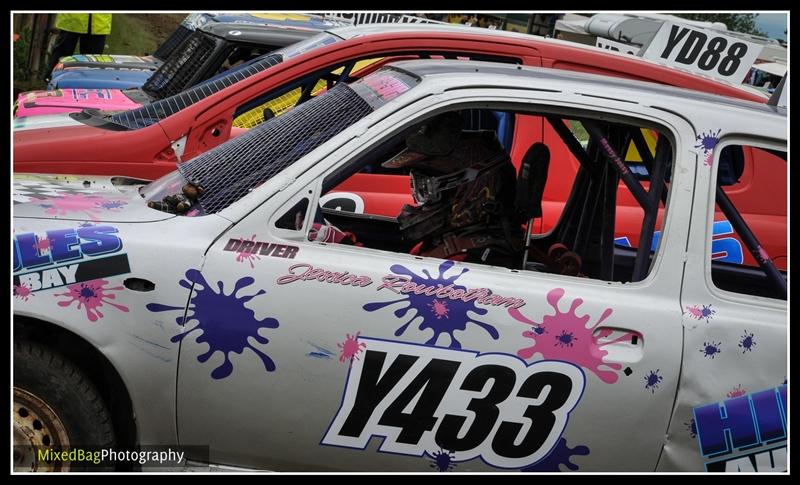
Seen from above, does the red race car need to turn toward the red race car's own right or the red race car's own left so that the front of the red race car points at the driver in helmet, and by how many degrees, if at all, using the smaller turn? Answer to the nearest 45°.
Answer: approximately 90° to the red race car's own left

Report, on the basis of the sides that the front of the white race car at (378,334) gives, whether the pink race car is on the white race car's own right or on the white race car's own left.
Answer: on the white race car's own right

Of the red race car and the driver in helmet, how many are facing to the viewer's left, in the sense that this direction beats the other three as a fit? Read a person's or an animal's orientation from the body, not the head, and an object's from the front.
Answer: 2

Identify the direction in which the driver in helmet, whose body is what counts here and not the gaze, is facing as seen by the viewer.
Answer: to the viewer's left

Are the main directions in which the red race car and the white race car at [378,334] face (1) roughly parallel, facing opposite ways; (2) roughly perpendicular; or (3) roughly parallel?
roughly parallel

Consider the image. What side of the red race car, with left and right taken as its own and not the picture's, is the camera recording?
left

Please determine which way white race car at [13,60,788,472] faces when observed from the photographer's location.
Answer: facing to the left of the viewer

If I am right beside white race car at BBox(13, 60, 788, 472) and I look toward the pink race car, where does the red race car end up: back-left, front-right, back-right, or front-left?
front-right

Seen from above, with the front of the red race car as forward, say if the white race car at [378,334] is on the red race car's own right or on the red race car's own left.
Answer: on the red race car's own left

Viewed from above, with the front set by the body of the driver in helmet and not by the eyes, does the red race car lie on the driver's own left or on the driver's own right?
on the driver's own right

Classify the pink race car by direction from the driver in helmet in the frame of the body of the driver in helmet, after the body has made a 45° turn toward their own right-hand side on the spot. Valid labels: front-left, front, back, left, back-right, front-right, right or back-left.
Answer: front

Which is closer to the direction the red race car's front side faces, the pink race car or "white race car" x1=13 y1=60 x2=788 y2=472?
the pink race car

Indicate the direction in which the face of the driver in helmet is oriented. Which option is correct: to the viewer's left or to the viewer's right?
to the viewer's left

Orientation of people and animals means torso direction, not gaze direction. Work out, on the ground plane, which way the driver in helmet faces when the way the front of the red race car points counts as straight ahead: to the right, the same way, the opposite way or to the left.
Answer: the same way

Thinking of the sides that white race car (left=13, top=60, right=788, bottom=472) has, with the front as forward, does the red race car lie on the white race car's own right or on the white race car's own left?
on the white race car's own right
